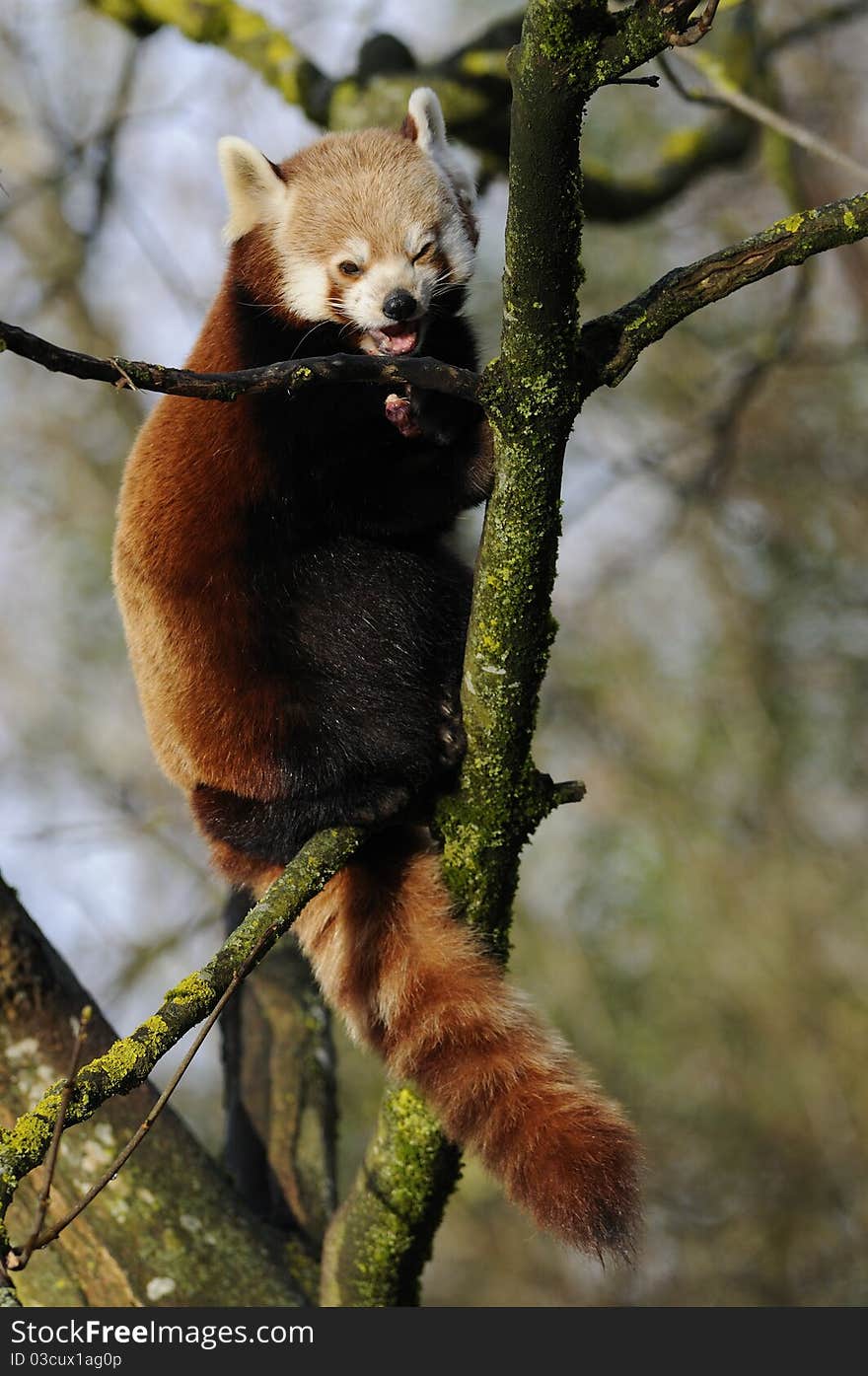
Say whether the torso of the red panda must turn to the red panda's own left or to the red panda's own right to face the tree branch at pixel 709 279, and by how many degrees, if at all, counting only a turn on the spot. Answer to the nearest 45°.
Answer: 0° — it already faces it

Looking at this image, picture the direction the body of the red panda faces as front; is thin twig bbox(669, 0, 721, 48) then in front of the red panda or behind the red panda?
in front

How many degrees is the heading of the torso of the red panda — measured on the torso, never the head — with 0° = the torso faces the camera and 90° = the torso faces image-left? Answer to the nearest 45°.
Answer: approximately 315°
